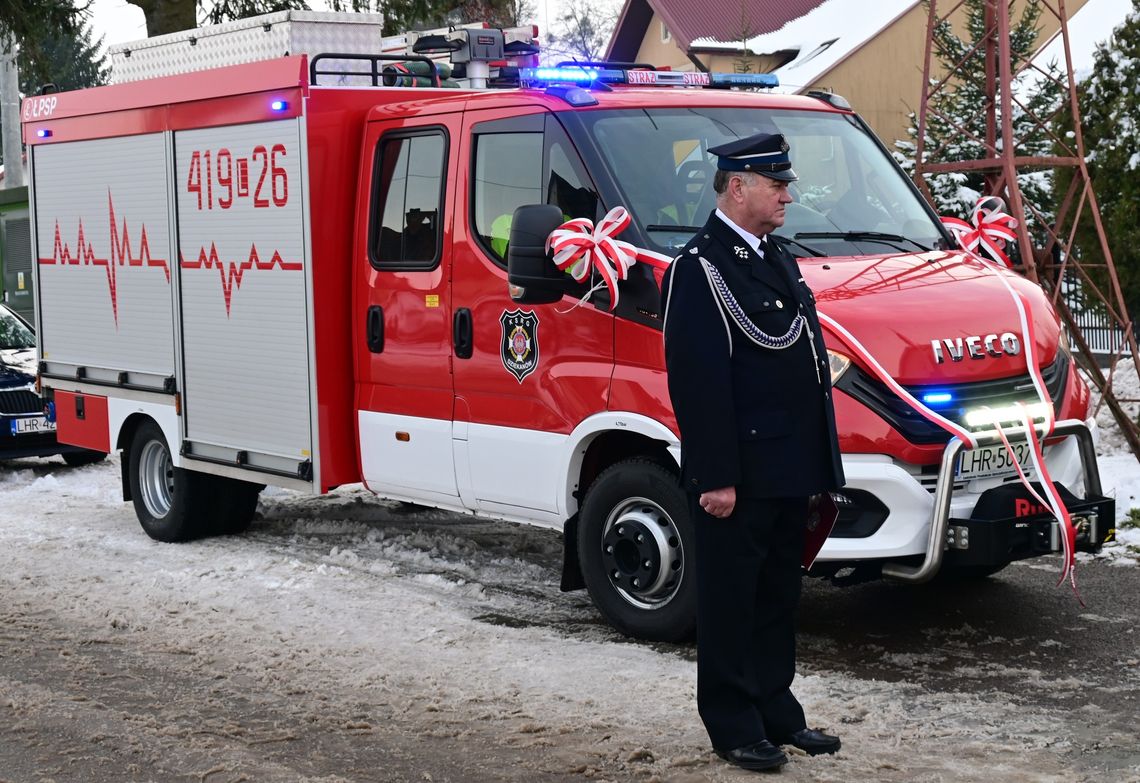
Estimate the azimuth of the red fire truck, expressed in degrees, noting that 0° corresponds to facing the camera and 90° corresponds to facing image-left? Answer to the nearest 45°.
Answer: approximately 315°

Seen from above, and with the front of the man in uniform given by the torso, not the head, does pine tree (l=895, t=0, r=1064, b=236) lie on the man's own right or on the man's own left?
on the man's own left

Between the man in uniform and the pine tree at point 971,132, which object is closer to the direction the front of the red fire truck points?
the man in uniform

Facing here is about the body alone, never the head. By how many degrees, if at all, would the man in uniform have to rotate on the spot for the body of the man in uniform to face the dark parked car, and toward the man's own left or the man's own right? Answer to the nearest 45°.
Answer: approximately 180°

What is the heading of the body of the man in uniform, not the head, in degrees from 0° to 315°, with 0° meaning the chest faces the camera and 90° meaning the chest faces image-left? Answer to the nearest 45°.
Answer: approximately 315°

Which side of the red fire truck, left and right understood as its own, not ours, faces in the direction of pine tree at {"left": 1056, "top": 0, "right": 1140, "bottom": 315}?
left

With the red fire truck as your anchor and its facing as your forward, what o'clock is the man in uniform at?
The man in uniform is roughly at 1 o'clock from the red fire truck.
